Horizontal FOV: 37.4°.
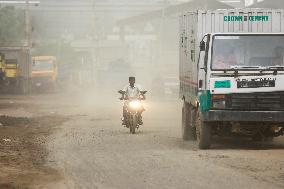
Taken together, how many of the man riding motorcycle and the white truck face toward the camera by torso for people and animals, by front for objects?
2

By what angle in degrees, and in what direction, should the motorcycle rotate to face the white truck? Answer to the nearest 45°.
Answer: approximately 45° to its left

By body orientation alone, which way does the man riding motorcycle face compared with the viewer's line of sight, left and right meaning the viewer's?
facing the viewer

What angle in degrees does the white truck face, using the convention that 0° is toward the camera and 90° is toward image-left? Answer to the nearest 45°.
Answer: approximately 0°

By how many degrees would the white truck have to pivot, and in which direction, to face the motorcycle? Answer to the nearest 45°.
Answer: approximately 135° to its right

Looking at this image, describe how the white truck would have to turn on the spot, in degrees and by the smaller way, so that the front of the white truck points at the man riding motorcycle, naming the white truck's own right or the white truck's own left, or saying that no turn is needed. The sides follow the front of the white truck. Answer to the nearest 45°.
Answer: approximately 135° to the white truck's own right
